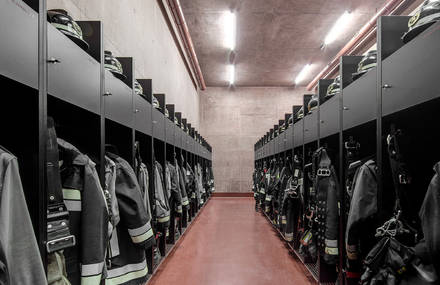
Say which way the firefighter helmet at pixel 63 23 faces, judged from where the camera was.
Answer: facing to the right of the viewer

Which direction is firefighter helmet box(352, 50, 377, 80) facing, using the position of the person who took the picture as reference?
facing to the left of the viewer

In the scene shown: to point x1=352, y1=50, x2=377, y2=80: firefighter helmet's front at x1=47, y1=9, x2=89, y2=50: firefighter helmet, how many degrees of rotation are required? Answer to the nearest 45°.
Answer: approximately 45° to its left

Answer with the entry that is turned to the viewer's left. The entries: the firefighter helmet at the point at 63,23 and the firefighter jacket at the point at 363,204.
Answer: the firefighter jacket

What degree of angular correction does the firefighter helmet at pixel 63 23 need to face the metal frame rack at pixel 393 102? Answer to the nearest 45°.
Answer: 0° — it already faces it

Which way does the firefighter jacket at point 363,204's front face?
to the viewer's left

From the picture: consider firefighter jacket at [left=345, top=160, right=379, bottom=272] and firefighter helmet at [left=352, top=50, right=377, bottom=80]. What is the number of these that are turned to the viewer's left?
2

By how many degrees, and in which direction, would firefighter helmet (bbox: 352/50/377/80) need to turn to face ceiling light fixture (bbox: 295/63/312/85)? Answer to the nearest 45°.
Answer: approximately 90° to its right

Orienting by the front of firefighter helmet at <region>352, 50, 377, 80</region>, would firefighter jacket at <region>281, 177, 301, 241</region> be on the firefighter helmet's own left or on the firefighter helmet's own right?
on the firefighter helmet's own right

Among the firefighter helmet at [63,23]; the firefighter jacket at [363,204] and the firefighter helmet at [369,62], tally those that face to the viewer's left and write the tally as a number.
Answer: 2

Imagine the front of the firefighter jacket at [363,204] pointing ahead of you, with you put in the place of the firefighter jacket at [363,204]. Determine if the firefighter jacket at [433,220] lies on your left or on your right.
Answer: on your left
